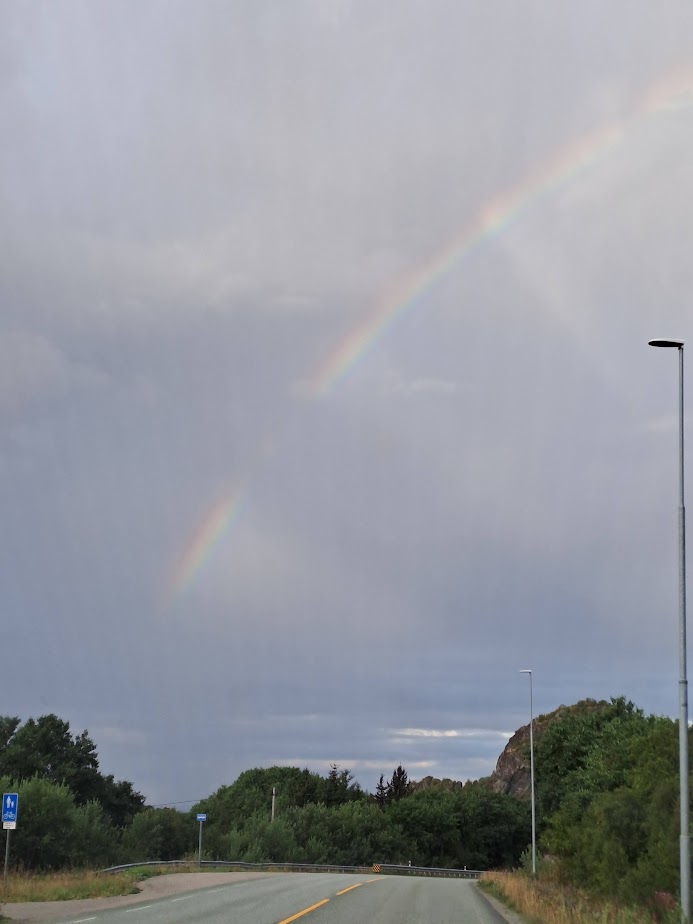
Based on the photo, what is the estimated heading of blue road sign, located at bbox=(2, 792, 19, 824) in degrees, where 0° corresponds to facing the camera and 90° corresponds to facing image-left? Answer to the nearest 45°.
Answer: approximately 0°

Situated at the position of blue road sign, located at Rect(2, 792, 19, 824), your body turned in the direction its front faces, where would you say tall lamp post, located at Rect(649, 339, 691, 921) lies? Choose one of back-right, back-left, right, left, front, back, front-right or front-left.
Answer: front-left
